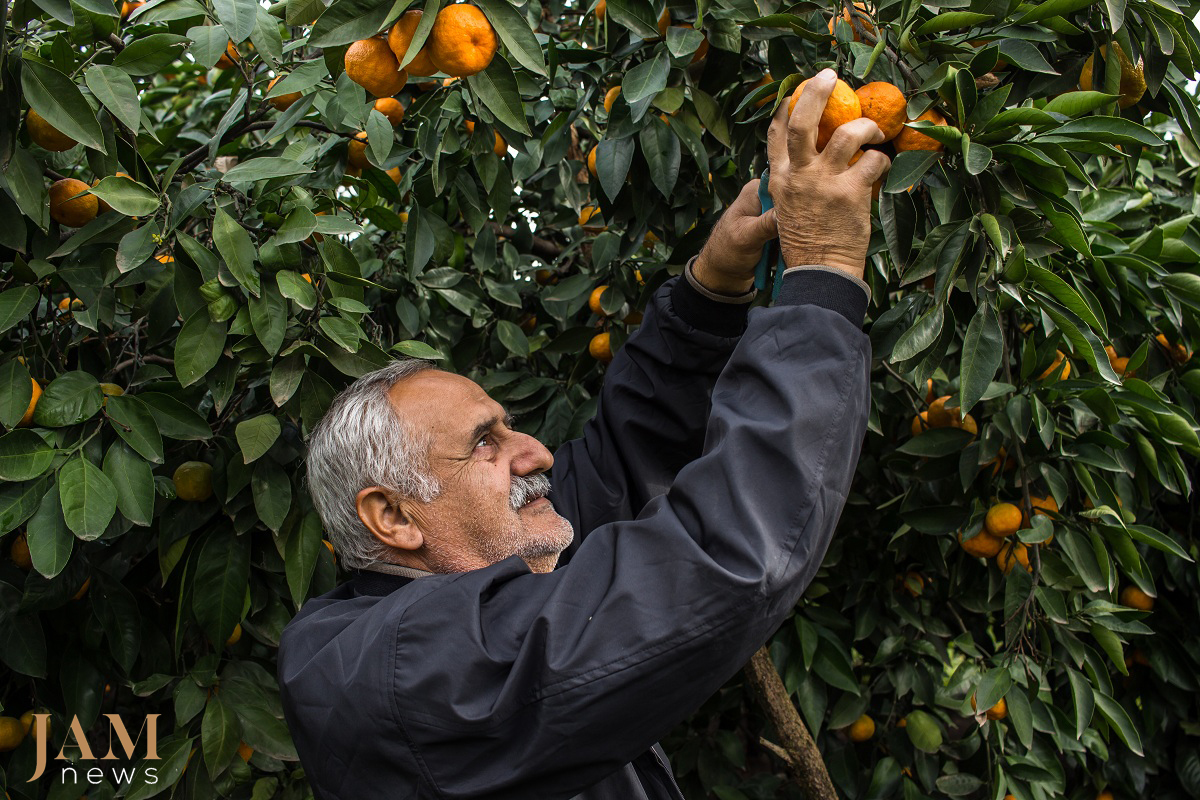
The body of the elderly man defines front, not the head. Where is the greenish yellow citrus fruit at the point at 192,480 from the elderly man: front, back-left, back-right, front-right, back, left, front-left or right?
back-left

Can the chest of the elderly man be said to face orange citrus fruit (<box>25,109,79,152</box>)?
no

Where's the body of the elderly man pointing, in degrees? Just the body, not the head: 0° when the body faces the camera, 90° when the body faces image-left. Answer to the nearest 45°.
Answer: approximately 270°

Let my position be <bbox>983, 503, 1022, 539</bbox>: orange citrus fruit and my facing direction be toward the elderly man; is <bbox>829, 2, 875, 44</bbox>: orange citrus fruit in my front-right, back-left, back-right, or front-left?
front-right

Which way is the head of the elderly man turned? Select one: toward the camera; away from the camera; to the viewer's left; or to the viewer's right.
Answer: to the viewer's right

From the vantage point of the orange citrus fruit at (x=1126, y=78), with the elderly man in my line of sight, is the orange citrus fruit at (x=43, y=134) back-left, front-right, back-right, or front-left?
front-right
